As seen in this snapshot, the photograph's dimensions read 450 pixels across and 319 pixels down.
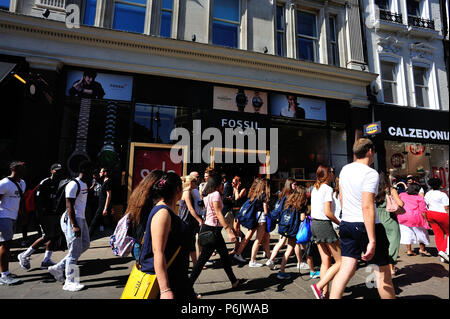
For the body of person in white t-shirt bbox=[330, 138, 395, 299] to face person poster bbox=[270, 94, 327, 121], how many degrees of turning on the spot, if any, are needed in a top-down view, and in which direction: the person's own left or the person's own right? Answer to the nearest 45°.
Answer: approximately 45° to the person's own left

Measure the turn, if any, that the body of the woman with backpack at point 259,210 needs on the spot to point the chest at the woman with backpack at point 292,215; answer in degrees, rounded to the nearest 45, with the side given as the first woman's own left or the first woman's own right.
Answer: approximately 45° to the first woman's own right

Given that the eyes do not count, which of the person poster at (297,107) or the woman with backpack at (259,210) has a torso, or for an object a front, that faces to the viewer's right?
the woman with backpack

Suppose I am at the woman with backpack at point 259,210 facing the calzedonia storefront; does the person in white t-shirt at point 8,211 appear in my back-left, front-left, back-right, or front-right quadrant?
back-left

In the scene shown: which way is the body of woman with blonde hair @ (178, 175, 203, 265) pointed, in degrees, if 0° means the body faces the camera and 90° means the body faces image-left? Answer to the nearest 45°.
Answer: approximately 270°

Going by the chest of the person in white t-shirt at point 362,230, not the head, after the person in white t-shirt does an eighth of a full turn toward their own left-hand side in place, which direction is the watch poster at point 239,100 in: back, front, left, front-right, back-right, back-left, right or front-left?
front-left

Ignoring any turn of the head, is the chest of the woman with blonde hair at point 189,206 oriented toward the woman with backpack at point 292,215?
yes
